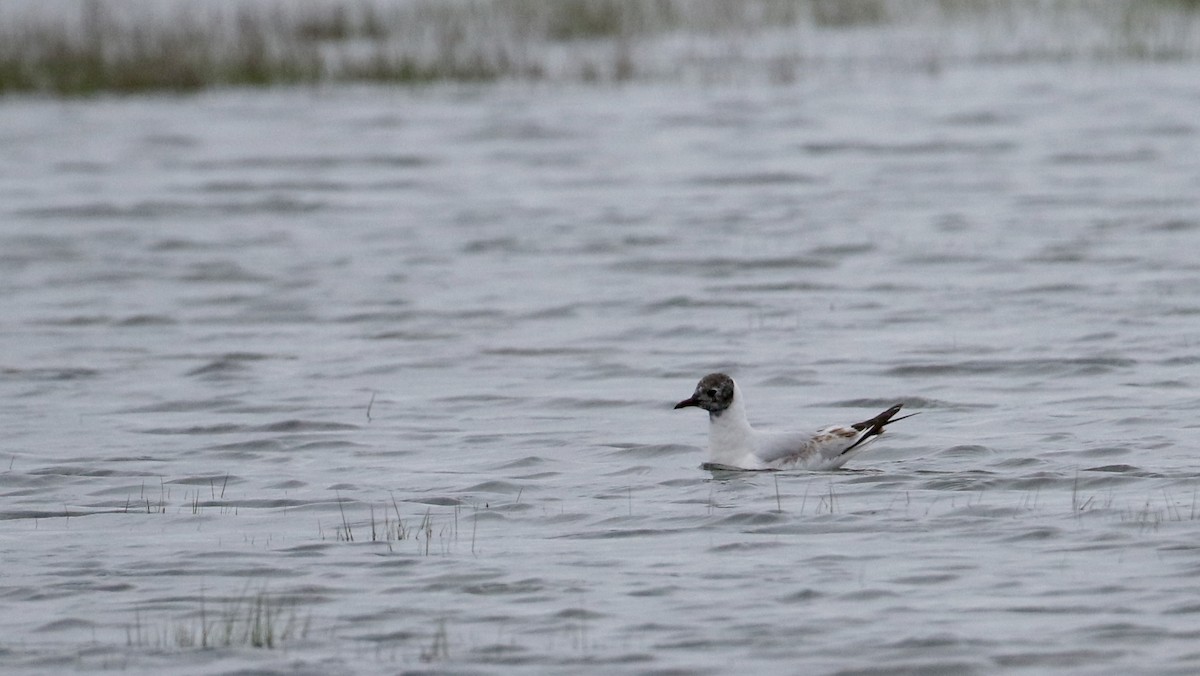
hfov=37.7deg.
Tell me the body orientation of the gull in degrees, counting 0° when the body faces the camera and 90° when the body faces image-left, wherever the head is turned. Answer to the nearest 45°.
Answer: approximately 90°
